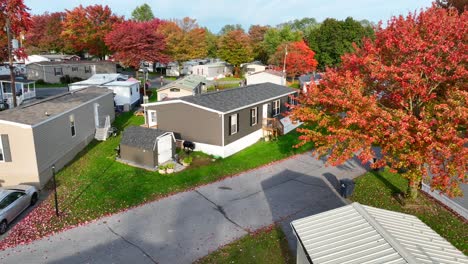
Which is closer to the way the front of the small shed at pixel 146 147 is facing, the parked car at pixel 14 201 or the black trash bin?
the black trash bin

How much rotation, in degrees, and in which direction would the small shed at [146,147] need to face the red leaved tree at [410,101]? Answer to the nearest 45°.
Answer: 0° — it already faces it

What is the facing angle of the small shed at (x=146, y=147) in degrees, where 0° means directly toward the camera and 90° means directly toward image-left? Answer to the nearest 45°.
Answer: approximately 315°

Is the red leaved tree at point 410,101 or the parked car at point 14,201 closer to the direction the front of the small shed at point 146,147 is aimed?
the red leaved tree

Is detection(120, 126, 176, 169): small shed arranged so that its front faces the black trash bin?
yes

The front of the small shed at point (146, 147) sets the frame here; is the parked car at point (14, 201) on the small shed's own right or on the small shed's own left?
on the small shed's own right
